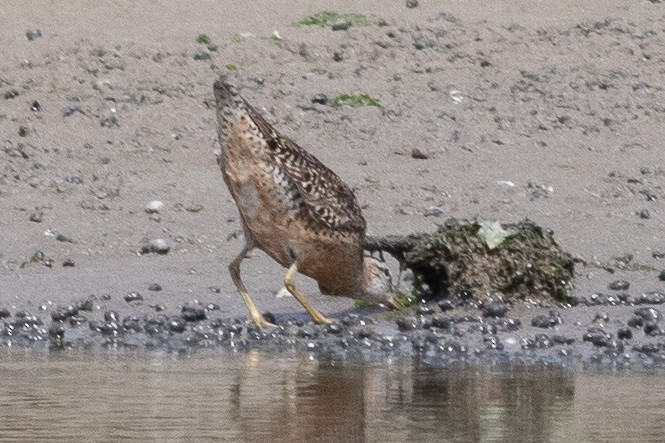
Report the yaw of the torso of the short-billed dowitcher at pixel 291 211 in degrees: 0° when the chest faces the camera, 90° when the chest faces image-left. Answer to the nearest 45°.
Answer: approximately 270°

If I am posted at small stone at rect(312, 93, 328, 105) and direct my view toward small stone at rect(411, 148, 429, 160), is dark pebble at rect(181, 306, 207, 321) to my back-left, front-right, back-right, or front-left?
front-right

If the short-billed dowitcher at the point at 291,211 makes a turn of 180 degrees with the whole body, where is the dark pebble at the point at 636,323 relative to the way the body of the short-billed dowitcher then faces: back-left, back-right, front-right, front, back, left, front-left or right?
back

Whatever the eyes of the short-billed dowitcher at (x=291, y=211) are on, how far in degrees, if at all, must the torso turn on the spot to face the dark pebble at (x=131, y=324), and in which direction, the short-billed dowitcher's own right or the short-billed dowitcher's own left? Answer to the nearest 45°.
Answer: approximately 180°

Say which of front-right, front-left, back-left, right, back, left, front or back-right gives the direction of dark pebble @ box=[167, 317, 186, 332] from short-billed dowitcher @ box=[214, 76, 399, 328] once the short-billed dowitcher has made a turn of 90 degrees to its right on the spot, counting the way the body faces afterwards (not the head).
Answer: right

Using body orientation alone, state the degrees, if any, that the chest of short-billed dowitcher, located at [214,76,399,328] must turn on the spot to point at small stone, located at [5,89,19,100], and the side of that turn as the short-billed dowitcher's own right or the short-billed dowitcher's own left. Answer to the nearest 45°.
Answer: approximately 135° to the short-billed dowitcher's own left

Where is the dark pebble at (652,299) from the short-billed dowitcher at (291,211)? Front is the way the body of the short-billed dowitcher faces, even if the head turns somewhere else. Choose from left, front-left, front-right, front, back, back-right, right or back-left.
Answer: front

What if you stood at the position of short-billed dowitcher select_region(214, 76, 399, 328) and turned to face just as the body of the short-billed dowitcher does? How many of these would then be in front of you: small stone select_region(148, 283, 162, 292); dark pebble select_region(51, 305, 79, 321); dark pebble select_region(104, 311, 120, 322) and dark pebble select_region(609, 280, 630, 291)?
1

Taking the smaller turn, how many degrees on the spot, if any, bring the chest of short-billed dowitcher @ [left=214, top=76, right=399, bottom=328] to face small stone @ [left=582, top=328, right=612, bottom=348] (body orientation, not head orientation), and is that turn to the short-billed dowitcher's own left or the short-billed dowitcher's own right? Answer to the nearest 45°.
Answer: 0° — it already faces it

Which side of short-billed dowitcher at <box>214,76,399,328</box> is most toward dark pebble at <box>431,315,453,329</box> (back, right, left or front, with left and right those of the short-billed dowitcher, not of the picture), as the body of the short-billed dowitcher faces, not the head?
front

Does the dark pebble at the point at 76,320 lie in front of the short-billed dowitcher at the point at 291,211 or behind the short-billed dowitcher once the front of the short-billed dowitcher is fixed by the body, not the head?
behind

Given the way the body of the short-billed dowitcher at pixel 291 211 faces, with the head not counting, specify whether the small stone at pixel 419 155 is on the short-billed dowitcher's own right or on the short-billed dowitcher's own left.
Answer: on the short-billed dowitcher's own left

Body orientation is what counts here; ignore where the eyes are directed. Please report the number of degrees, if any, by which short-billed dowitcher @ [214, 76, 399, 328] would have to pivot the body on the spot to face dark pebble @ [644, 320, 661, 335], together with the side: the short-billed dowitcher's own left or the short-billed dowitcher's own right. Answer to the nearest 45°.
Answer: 0° — it already faces it

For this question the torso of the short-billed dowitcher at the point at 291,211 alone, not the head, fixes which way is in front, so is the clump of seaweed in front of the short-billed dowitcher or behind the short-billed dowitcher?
in front

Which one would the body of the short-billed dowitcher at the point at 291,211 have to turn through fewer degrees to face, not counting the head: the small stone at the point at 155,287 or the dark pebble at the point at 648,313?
the dark pebble
